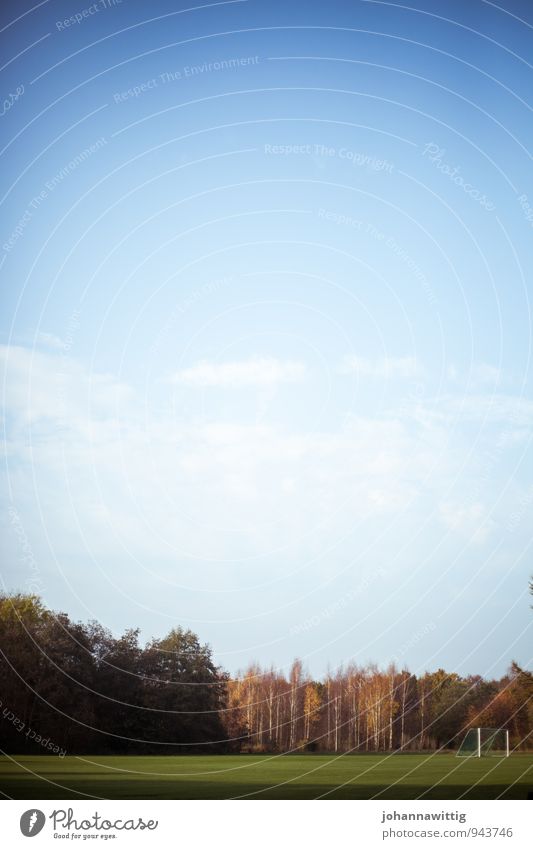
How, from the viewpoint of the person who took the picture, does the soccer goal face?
facing the viewer and to the right of the viewer
